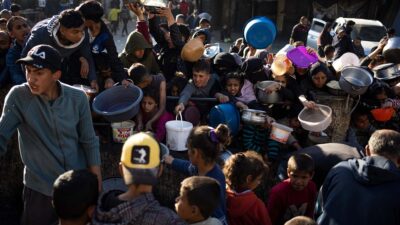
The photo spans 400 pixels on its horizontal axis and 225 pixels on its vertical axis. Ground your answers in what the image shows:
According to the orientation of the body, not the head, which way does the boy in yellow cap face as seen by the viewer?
away from the camera

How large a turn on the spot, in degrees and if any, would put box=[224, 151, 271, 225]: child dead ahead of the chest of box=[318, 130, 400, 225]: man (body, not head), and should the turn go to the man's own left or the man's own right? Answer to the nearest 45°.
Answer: approximately 90° to the man's own left

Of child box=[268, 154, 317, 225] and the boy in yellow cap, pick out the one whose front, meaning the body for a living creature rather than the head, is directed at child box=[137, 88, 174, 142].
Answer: the boy in yellow cap

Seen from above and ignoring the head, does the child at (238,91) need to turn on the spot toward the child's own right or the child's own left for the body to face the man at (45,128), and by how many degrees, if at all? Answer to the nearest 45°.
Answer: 0° — they already face them

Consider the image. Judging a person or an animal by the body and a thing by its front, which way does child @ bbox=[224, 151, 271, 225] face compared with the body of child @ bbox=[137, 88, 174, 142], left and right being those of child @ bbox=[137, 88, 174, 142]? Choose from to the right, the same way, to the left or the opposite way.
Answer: the opposite way

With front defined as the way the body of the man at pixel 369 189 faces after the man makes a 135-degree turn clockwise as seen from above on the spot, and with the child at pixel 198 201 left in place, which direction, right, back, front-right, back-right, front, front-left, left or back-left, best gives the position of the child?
right

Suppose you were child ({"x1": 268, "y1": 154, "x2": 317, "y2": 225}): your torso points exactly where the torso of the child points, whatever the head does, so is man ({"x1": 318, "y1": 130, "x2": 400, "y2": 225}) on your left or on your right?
on your left

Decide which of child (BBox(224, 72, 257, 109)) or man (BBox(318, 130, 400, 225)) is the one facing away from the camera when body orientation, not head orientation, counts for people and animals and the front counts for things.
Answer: the man

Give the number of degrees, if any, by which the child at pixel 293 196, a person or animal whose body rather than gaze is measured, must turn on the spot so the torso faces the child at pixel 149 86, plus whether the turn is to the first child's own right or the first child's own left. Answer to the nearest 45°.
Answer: approximately 135° to the first child's own right

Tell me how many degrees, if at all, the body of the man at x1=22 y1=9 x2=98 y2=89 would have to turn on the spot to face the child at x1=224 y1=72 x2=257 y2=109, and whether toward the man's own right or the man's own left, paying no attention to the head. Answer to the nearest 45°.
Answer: approximately 45° to the man's own left
